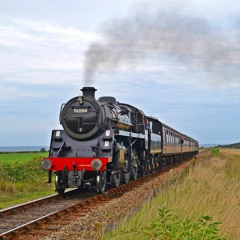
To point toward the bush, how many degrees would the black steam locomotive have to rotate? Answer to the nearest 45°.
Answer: approximately 45° to its left

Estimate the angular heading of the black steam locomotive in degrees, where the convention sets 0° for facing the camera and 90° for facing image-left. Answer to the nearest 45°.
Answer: approximately 45°
